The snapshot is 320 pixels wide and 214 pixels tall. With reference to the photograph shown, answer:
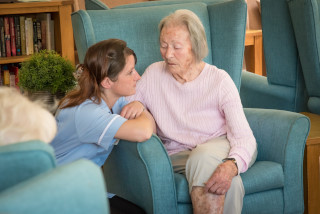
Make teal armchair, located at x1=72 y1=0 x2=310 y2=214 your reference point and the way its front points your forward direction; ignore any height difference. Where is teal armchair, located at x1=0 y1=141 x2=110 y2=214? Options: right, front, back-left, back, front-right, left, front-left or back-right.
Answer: front-right

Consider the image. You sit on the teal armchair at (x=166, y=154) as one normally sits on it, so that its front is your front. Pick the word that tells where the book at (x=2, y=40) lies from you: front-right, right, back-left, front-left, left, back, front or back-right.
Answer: back

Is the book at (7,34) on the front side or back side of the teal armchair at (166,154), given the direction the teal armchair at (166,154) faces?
on the back side

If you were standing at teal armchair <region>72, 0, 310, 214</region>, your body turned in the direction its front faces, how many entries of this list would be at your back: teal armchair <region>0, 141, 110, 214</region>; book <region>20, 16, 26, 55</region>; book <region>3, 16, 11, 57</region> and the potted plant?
3

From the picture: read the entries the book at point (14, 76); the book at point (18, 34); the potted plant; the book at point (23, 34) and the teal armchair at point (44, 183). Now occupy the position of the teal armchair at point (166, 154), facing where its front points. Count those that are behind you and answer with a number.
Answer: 4

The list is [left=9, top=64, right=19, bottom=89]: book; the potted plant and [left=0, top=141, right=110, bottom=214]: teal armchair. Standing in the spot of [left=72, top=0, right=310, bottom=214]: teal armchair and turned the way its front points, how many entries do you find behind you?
2

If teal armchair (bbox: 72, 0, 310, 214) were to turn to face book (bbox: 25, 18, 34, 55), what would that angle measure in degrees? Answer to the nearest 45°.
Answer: approximately 180°

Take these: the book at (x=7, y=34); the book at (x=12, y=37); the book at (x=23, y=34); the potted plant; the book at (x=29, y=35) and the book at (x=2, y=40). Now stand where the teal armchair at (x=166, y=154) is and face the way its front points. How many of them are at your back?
6

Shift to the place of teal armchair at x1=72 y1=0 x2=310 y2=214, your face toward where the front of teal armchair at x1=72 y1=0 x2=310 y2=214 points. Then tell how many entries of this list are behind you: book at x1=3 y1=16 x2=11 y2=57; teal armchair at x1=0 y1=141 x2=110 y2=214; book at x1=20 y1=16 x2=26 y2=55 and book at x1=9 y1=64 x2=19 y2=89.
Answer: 3

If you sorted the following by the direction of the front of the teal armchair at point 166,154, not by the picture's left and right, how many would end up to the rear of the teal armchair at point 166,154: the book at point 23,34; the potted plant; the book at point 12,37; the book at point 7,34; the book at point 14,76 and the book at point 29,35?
6

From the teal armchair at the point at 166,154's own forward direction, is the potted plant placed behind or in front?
behind

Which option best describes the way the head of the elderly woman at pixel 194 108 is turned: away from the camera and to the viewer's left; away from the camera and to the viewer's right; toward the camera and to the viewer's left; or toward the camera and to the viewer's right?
toward the camera and to the viewer's left

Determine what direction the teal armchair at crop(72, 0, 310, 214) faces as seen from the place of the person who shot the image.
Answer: facing the viewer and to the right of the viewer

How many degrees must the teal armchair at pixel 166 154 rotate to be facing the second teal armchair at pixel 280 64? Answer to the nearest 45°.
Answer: approximately 90° to its left
